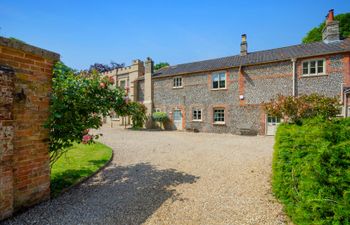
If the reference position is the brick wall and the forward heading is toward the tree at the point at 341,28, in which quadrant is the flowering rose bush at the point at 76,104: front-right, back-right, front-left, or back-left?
front-left

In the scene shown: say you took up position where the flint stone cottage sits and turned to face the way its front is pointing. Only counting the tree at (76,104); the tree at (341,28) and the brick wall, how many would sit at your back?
1

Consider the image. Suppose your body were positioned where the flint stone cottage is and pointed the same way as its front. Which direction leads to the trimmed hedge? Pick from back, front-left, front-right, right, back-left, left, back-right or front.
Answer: front-left

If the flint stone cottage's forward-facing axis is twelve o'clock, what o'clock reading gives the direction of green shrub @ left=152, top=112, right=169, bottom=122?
The green shrub is roughly at 2 o'clock from the flint stone cottage.

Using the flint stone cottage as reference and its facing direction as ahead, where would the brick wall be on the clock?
The brick wall is roughly at 11 o'clock from the flint stone cottage.

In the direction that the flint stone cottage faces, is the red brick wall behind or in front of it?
in front

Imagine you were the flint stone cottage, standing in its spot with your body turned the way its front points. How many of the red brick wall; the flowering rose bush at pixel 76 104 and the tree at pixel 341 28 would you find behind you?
1

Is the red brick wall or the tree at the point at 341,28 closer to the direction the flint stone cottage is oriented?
the red brick wall

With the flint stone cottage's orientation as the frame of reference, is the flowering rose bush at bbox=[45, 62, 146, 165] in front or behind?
in front

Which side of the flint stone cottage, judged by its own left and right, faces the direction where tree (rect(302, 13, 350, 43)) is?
back

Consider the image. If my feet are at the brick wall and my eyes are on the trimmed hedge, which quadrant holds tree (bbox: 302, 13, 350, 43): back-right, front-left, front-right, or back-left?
front-left

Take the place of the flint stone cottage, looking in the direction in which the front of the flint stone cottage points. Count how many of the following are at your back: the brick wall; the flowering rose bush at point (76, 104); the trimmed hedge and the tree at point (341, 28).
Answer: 1
